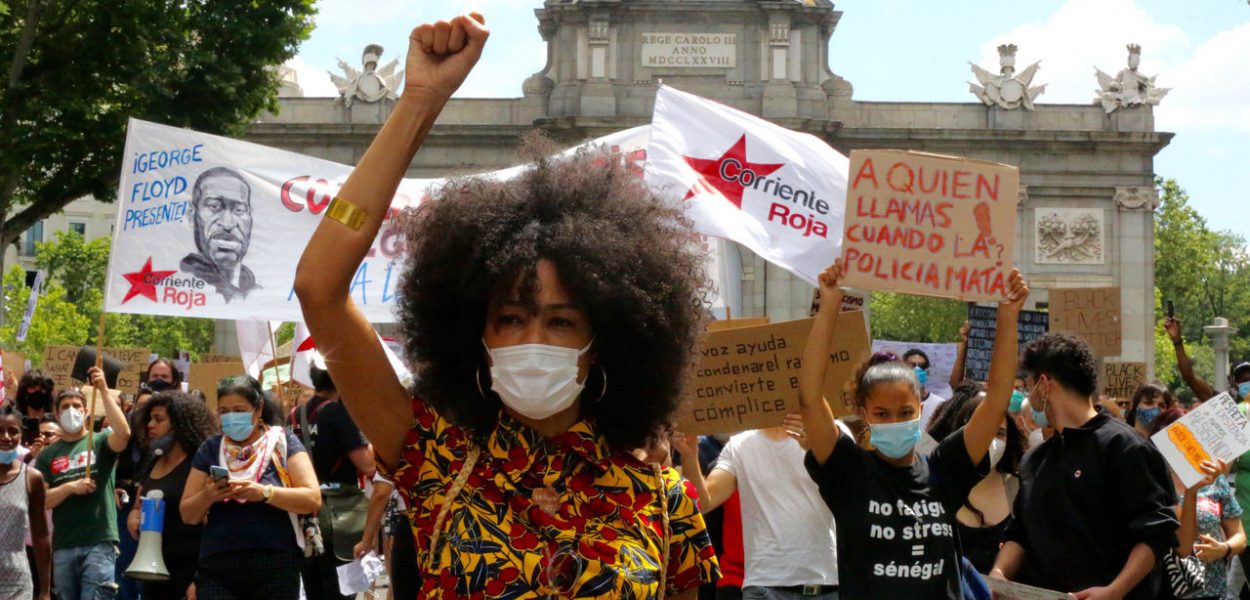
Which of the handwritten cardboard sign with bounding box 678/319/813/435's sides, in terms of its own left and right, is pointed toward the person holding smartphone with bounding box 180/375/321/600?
right

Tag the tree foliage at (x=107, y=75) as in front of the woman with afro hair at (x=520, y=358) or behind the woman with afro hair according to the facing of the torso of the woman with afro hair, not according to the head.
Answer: behind

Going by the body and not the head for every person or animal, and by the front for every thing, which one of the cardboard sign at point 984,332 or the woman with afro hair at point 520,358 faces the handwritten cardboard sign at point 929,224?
the cardboard sign

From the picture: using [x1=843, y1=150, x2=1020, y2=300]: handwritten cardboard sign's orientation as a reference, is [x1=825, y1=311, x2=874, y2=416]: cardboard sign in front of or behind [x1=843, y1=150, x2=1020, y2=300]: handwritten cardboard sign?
behind

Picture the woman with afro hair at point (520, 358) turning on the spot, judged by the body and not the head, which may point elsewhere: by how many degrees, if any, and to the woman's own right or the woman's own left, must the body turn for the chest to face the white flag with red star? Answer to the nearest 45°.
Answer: approximately 180°

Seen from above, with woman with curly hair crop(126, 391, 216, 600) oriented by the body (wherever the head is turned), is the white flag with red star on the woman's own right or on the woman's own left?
on the woman's own left

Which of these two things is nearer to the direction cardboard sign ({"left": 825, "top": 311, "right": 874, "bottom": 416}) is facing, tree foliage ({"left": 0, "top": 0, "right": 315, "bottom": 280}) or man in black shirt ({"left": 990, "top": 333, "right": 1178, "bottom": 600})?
the man in black shirt

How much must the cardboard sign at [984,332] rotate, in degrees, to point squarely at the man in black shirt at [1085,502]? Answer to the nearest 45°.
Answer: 0° — it already faces them

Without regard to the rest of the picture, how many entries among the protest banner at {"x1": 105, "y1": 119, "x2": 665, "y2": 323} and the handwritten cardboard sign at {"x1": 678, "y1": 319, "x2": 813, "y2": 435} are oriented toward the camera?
2
